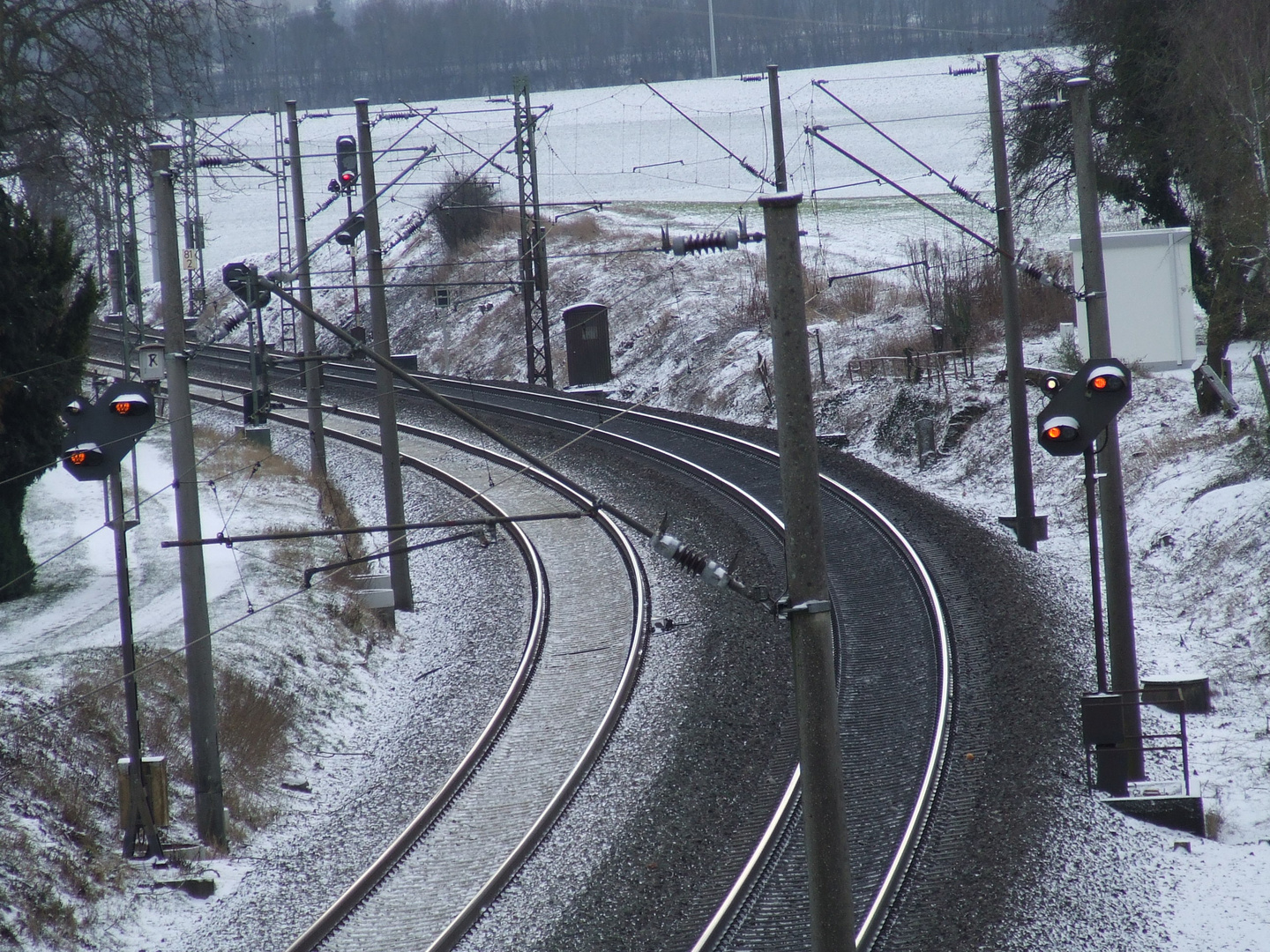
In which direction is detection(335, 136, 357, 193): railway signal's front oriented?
toward the camera

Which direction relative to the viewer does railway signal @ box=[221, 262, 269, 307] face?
away from the camera

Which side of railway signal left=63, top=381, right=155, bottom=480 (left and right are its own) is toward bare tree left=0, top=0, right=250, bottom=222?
back

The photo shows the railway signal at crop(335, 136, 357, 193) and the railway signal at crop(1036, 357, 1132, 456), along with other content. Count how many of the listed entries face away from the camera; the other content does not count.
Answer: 0

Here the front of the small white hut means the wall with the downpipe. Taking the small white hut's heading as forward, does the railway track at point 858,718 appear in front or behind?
in front

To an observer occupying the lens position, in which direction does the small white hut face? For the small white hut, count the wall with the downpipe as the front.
facing the viewer

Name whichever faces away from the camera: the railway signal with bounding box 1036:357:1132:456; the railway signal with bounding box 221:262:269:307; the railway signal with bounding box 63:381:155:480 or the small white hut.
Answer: the railway signal with bounding box 221:262:269:307

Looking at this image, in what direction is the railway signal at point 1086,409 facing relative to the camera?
toward the camera
